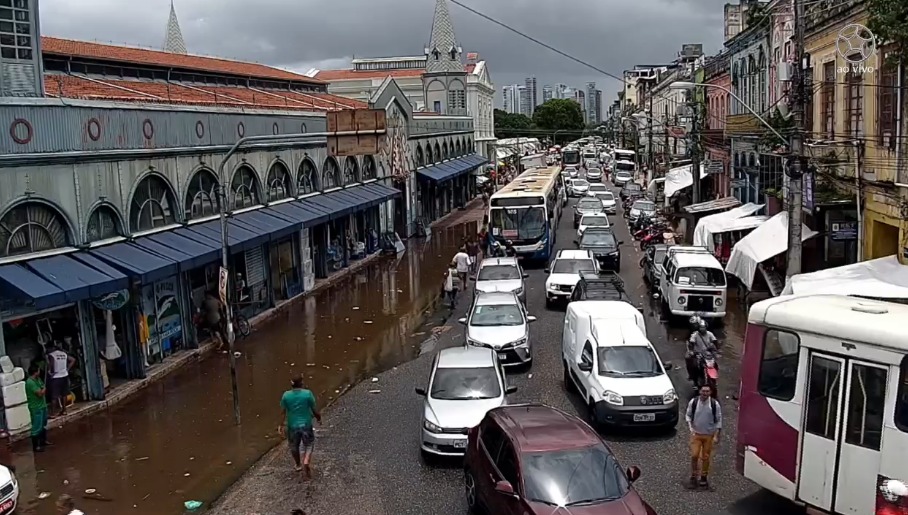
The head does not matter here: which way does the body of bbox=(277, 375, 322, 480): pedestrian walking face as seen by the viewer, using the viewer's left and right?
facing away from the viewer

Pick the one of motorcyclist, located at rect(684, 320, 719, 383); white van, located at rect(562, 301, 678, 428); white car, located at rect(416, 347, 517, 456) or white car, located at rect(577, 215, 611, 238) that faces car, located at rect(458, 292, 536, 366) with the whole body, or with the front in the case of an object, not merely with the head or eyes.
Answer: white car, located at rect(577, 215, 611, 238)

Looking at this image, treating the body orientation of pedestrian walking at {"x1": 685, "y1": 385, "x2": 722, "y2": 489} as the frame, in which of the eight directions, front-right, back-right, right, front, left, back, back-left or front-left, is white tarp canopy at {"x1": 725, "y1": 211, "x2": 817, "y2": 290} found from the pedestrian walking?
back

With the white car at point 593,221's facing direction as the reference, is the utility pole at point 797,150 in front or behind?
in front

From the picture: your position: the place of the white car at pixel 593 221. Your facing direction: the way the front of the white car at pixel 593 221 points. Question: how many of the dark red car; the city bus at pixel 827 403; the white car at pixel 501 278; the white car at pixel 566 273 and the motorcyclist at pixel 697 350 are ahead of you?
5

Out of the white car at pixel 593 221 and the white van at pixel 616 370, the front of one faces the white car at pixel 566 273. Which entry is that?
the white car at pixel 593 221

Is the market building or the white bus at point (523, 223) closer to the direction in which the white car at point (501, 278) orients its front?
the market building

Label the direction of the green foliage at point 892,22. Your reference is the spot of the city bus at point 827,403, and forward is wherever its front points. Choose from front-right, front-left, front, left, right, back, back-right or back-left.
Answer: back-left
